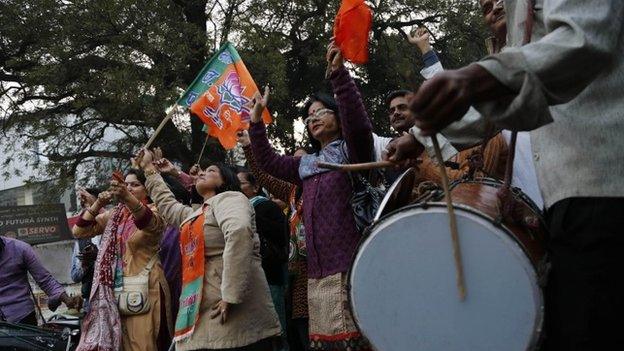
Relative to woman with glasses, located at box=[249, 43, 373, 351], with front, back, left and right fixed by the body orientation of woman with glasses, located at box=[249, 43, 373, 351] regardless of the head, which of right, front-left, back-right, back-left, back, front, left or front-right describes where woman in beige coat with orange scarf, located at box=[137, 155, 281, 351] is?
right

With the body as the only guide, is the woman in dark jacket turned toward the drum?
no

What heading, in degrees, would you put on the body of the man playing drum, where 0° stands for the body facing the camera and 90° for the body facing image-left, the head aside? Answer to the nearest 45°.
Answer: approximately 90°

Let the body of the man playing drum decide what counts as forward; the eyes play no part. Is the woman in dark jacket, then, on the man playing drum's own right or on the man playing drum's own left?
on the man playing drum's own right

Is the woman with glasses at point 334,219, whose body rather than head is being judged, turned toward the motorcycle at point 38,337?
no

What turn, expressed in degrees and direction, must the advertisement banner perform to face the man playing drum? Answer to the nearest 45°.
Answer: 0° — it already faces them

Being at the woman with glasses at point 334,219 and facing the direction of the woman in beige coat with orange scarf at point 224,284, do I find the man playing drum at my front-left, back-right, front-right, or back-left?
back-left

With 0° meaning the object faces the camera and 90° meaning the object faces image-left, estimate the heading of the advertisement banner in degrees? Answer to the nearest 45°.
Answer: approximately 0°
